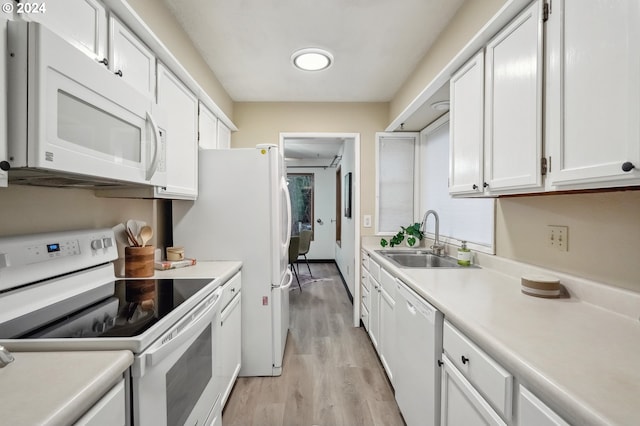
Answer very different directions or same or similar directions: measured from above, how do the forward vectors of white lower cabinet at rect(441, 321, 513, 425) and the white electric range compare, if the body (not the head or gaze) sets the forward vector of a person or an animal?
very different directions

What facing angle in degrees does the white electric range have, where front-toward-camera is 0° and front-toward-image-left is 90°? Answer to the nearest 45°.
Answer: approximately 315°

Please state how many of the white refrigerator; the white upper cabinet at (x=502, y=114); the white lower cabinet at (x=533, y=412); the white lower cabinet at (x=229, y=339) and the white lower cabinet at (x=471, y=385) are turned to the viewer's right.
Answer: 2

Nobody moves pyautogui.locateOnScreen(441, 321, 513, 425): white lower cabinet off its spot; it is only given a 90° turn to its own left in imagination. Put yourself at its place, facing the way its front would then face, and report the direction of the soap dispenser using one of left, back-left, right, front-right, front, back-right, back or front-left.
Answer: back-left

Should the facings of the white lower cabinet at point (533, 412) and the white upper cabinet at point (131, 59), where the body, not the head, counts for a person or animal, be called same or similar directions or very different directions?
very different directions

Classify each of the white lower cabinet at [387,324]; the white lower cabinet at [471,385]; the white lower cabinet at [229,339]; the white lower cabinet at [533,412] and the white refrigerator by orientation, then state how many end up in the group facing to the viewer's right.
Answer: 2

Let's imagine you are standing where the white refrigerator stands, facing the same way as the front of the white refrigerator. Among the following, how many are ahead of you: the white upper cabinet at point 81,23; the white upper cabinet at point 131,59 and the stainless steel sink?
1

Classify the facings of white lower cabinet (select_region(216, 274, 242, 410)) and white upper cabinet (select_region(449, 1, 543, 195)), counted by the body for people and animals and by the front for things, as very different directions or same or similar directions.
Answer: very different directions

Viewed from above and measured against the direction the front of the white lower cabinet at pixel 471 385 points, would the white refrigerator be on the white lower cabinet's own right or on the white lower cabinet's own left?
on the white lower cabinet's own right

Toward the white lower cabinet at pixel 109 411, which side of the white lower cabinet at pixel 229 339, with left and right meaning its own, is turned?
right

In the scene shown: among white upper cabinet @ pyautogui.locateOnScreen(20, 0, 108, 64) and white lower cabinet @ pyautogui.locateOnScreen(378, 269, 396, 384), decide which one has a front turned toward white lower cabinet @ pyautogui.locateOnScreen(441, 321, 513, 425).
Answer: the white upper cabinet
